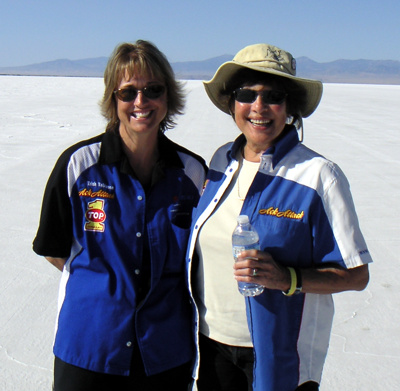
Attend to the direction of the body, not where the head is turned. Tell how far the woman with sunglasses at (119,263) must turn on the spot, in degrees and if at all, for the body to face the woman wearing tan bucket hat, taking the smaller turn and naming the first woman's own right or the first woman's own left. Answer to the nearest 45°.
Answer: approximately 90° to the first woman's own left

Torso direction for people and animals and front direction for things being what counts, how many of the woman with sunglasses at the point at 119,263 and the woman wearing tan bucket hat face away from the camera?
0

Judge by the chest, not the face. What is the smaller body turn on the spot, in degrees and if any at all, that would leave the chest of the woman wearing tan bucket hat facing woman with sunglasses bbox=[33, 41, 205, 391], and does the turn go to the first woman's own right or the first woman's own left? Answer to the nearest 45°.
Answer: approximately 45° to the first woman's own right
